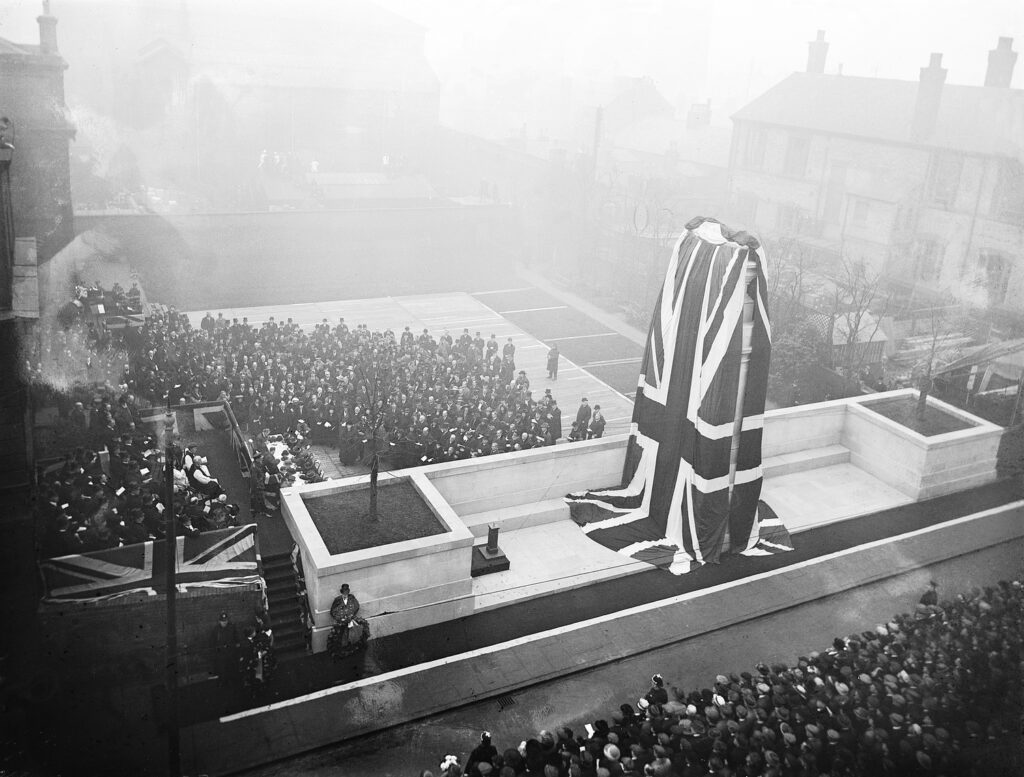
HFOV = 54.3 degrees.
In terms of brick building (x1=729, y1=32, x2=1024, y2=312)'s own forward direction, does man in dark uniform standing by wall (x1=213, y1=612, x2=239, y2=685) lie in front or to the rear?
in front

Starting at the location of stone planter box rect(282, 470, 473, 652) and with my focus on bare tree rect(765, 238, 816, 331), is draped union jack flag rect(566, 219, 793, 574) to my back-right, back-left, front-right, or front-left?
front-right

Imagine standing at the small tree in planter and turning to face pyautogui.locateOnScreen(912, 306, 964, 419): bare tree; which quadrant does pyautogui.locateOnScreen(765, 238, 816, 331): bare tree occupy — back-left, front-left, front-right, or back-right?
front-left

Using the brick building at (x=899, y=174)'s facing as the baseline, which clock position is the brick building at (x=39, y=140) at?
the brick building at (x=39, y=140) is roughly at 12 o'clock from the brick building at (x=899, y=174).

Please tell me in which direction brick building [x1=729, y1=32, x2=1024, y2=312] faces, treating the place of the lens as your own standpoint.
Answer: facing the viewer and to the left of the viewer

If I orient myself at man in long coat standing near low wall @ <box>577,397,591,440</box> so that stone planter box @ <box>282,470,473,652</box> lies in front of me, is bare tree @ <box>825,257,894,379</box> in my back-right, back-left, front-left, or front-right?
back-left

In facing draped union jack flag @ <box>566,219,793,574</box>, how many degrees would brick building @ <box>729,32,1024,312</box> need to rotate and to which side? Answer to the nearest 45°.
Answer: approximately 45° to its left

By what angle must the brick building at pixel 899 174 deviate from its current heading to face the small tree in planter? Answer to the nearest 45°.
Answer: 0° — it already faces it

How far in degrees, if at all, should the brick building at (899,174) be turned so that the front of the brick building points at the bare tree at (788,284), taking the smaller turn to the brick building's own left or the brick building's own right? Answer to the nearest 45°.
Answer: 0° — it already faces it
